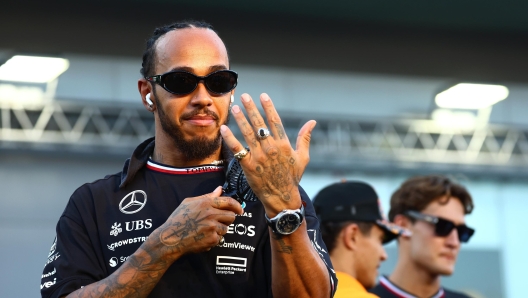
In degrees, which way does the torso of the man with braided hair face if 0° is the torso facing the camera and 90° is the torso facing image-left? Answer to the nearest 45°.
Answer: approximately 0°

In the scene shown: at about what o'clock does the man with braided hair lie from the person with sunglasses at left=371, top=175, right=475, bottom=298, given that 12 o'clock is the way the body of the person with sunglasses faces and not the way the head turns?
The man with braided hair is roughly at 2 o'clock from the person with sunglasses.

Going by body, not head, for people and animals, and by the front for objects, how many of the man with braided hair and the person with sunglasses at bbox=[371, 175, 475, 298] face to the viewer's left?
0

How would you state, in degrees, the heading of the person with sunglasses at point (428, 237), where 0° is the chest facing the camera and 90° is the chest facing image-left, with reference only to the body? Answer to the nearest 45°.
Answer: approximately 315°

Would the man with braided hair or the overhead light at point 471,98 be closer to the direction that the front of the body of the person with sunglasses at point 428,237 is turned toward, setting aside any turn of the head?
the man with braided hair

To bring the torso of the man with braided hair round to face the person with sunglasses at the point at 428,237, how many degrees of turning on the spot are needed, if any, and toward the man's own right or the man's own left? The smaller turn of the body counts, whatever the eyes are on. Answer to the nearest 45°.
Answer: approximately 135° to the man's own left

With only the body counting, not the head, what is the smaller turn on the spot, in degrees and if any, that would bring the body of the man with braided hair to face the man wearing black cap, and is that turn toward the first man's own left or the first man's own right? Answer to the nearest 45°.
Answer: approximately 135° to the first man's own left

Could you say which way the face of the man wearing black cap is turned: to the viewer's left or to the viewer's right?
to the viewer's right

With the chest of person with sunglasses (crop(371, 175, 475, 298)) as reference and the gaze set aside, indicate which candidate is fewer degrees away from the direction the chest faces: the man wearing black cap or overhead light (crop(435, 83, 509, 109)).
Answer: the man wearing black cap

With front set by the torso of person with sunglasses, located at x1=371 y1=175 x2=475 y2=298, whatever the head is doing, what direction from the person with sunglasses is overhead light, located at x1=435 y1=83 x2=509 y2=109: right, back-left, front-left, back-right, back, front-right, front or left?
back-left

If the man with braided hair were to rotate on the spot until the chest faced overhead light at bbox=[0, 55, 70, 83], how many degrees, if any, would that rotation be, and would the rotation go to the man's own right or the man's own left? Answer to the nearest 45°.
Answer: approximately 180°

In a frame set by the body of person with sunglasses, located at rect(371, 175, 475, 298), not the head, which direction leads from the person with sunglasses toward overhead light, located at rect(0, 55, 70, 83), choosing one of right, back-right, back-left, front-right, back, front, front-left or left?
back
